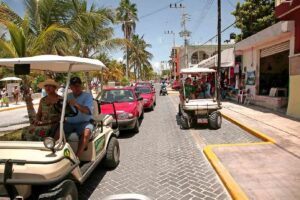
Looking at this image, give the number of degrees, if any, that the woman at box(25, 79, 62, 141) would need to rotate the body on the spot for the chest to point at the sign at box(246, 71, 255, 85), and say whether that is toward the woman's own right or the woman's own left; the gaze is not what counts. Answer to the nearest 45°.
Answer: approximately 180°

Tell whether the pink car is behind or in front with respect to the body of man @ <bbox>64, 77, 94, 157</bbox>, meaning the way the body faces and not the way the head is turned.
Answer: behind

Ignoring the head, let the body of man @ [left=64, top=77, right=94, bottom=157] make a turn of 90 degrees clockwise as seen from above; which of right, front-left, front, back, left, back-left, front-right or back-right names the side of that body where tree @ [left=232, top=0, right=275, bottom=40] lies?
right

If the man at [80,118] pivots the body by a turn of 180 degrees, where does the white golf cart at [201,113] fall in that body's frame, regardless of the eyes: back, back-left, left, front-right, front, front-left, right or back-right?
front
